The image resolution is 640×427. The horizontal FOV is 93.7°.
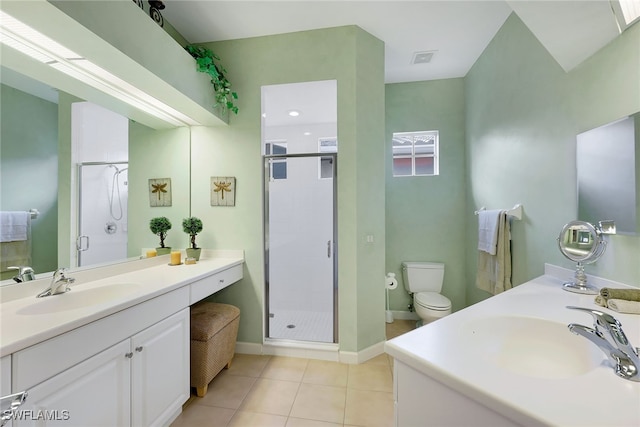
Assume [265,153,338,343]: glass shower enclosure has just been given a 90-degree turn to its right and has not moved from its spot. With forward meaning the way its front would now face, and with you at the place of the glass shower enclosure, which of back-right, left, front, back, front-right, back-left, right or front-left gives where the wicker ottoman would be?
front-left

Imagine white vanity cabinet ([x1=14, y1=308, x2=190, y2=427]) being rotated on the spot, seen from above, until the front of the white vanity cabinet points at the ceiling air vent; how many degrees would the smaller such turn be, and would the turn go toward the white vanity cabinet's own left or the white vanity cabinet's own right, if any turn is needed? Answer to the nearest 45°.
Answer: approximately 45° to the white vanity cabinet's own left

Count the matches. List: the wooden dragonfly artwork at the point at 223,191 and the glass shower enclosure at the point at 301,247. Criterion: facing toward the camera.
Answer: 2

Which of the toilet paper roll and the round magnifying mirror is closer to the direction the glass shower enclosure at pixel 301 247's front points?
the round magnifying mirror

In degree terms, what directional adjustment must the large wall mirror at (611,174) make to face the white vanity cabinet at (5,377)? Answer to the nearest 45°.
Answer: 0° — it already faces it

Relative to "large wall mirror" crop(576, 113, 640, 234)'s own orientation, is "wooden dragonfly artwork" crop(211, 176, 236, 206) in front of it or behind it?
in front

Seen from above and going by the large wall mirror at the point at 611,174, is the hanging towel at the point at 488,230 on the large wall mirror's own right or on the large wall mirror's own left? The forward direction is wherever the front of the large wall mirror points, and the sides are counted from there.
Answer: on the large wall mirror's own right

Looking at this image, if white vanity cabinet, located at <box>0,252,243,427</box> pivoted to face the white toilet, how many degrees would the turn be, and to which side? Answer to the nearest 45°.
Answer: approximately 45° to its left

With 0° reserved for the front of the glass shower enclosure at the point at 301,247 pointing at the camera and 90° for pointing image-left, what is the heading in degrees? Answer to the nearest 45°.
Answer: approximately 0°

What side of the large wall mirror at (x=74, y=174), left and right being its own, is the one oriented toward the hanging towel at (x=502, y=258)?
front

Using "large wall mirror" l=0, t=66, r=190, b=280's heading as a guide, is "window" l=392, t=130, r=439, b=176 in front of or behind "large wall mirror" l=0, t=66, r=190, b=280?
in front

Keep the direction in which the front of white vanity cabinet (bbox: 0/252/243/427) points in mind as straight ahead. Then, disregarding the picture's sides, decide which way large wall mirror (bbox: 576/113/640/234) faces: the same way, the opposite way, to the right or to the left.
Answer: the opposite way
